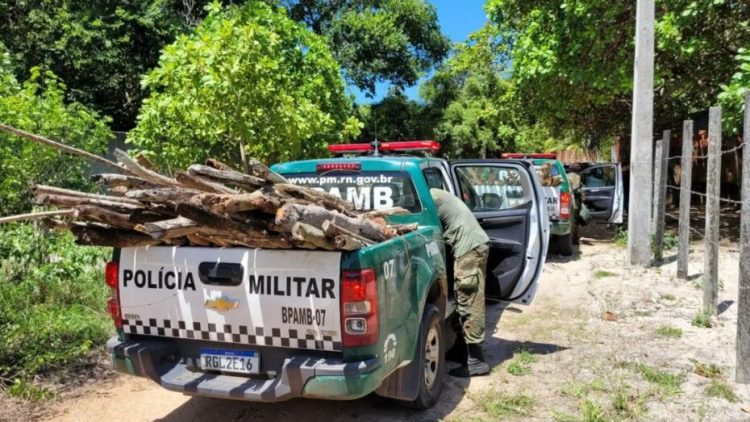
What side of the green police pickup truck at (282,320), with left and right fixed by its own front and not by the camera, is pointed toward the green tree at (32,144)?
left

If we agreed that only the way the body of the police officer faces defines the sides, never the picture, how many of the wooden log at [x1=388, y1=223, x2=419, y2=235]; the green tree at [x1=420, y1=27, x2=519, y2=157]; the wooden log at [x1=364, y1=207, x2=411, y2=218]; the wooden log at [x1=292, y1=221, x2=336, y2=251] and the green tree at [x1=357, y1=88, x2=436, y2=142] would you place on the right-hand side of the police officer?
2

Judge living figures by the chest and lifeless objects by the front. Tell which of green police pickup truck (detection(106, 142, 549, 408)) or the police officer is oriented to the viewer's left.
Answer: the police officer

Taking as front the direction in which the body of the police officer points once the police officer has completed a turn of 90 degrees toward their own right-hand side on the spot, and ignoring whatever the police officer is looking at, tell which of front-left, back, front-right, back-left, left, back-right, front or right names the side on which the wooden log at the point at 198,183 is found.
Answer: back-left

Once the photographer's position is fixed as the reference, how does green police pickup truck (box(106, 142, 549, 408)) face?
facing away from the viewer and to the right of the viewer

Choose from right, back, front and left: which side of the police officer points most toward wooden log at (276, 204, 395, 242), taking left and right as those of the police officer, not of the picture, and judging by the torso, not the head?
left

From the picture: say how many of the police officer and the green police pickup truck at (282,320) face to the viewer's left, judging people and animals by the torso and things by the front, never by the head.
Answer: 1

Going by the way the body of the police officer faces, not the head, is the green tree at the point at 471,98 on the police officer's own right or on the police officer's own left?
on the police officer's own right

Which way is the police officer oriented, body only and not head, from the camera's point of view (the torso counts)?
to the viewer's left

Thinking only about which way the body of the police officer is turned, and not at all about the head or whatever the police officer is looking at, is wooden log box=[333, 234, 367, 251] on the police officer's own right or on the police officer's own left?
on the police officer's own left

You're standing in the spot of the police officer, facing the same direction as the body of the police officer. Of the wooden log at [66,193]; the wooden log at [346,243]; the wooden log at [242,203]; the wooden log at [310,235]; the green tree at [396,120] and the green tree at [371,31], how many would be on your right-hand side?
2

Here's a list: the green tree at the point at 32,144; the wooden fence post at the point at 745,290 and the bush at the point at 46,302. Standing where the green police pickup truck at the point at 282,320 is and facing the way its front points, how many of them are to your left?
2
